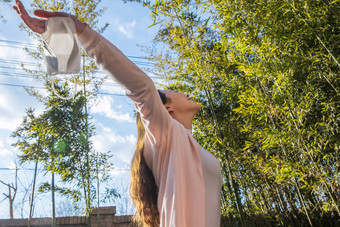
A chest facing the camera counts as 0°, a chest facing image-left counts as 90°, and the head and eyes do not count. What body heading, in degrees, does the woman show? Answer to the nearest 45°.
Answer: approximately 270°

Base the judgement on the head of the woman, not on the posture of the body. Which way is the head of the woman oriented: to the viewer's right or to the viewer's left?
to the viewer's right
